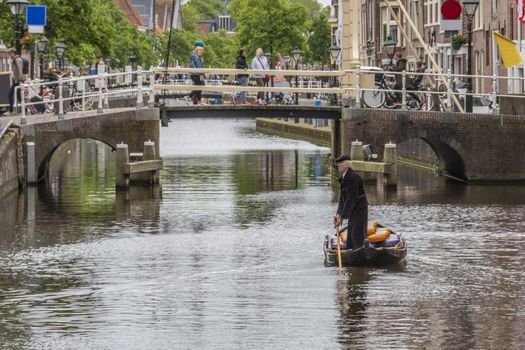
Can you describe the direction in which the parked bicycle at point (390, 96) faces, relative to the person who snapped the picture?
facing to the left of the viewer

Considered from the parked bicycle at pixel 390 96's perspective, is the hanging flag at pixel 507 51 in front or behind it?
behind

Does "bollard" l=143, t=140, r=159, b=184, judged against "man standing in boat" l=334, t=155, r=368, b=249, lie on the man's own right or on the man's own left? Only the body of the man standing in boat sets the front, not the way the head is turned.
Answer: on the man's own right

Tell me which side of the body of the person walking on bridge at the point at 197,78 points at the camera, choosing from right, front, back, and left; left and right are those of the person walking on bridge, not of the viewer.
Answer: right

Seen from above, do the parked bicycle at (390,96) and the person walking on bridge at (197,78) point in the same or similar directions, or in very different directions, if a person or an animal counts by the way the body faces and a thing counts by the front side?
very different directions

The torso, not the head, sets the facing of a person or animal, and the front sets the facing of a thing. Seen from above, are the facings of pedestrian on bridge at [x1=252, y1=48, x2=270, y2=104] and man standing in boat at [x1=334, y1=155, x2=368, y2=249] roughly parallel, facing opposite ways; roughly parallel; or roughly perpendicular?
roughly perpendicular

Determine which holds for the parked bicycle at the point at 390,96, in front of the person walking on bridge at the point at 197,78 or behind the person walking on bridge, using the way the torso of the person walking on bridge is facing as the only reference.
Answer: in front

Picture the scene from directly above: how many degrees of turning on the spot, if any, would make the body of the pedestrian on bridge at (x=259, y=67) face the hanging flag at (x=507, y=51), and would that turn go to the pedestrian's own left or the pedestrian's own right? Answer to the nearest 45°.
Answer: approximately 90° to the pedestrian's own left

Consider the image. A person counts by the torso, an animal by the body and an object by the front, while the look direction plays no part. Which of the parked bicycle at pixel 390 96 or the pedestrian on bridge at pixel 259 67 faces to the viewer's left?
the parked bicycle

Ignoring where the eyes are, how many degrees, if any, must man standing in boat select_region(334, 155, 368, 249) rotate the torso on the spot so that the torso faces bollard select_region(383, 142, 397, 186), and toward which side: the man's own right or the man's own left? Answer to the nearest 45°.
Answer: approximately 90° to the man's own right

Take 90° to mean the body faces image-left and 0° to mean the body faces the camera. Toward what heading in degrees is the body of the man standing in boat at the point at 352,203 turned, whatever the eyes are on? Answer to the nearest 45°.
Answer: approximately 90°
